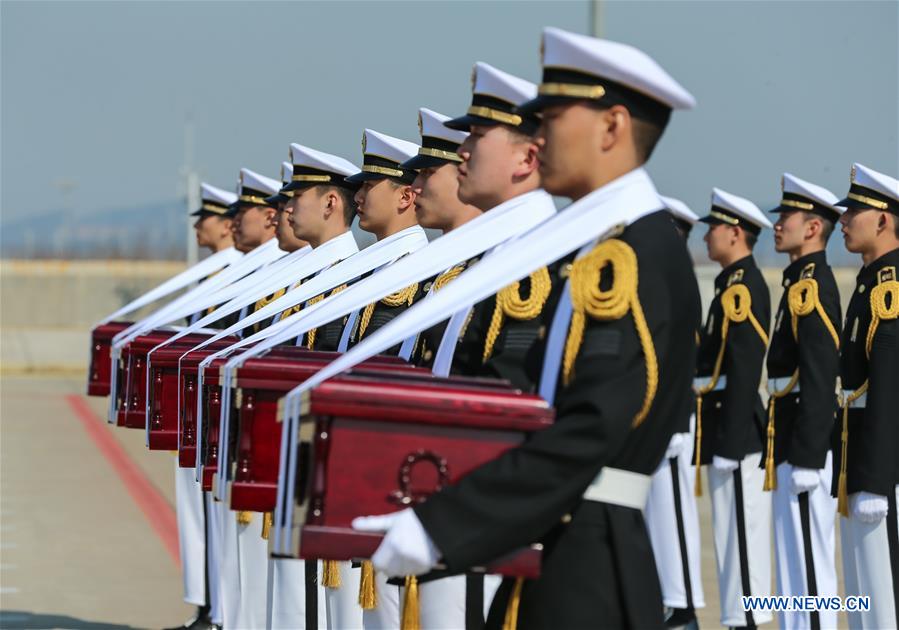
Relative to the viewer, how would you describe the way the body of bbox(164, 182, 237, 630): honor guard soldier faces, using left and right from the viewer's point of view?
facing to the left of the viewer

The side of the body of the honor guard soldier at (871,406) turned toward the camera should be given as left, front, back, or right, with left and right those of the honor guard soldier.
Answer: left

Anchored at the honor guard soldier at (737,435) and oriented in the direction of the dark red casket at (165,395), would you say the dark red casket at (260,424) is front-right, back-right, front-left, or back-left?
front-left

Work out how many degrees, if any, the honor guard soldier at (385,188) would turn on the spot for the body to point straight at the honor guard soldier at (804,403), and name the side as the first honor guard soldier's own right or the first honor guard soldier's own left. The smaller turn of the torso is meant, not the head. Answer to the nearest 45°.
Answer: approximately 135° to the first honor guard soldier's own right

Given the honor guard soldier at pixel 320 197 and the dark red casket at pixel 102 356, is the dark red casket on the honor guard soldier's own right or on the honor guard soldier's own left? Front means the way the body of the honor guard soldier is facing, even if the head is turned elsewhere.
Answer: on the honor guard soldier's own right

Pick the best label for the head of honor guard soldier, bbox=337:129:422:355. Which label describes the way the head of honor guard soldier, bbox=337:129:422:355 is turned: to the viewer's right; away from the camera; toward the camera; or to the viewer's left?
to the viewer's left

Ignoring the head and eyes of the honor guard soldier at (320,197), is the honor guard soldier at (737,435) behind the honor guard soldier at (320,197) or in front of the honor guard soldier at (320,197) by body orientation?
behind

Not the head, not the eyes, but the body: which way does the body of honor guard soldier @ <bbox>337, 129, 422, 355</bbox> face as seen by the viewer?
to the viewer's left

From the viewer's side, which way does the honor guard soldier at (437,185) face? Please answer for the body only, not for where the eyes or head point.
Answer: to the viewer's left

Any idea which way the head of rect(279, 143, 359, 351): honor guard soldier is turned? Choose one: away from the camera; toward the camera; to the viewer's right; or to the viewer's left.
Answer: to the viewer's left

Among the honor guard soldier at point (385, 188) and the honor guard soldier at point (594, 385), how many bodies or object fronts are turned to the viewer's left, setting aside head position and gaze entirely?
2

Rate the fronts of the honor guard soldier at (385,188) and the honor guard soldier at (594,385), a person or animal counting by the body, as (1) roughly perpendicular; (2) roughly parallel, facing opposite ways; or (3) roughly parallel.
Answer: roughly parallel

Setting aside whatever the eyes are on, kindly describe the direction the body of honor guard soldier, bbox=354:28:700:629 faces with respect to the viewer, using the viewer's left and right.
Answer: facing to the left of the viewer

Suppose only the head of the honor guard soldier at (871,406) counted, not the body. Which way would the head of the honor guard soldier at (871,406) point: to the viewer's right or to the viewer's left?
to the viewer's left

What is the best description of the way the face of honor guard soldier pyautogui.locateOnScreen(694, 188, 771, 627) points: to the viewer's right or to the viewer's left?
to the viewer's left

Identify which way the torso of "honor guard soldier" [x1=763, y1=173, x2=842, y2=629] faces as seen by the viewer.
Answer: to the viewer's left

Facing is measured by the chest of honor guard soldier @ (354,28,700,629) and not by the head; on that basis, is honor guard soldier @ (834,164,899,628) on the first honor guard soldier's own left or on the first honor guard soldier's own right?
on the first honor guard soldier's own right

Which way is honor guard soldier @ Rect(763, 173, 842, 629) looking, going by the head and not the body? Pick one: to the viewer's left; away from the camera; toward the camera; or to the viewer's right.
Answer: to the viewer's left

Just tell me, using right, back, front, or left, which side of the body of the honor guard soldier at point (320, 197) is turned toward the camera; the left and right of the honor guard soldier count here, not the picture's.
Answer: left
